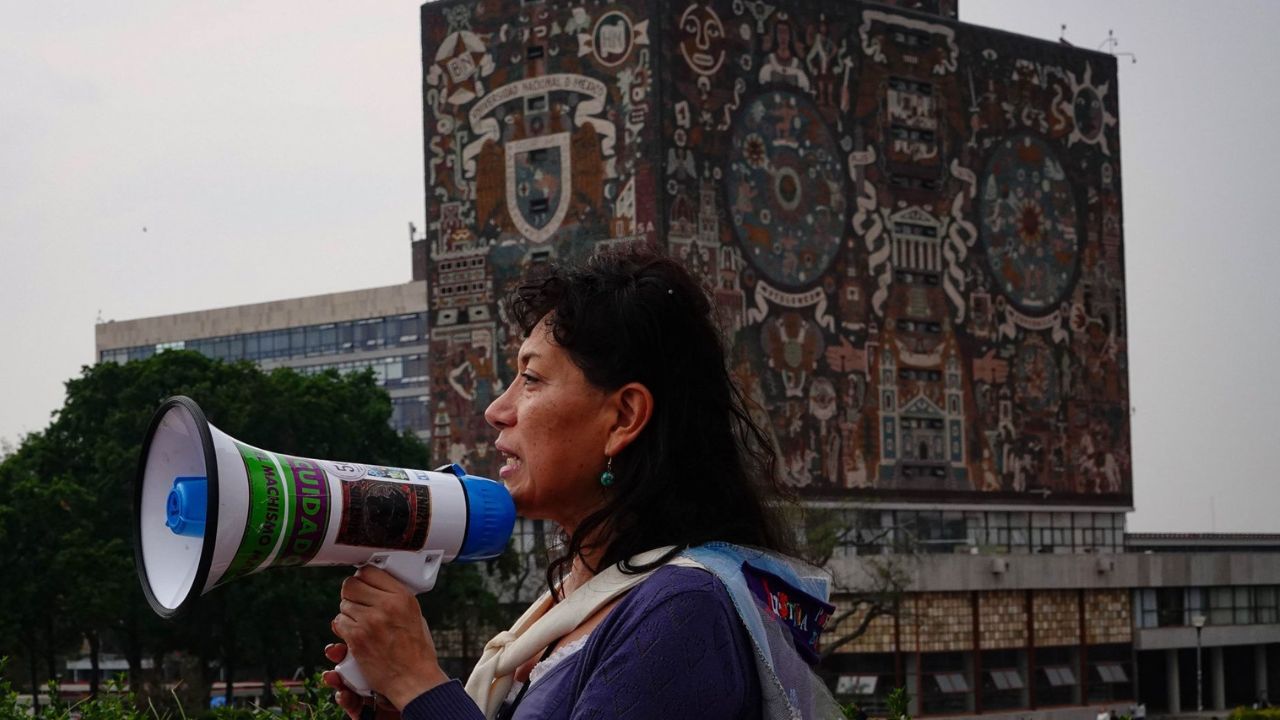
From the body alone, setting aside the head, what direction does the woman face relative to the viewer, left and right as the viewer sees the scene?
facing to the left of the viewer

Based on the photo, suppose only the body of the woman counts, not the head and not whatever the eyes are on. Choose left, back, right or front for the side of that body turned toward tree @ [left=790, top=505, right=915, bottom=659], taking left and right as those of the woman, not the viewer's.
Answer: right

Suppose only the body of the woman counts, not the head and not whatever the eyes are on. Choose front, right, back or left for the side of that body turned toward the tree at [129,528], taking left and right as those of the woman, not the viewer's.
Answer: right

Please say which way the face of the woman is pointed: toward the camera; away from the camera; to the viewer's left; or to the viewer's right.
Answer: to the viewer's left
